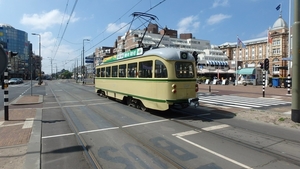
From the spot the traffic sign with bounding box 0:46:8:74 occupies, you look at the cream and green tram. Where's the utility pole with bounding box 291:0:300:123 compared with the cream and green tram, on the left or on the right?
right

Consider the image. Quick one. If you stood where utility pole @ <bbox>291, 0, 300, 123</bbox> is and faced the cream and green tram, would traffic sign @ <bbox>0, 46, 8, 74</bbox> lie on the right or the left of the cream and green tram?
left
